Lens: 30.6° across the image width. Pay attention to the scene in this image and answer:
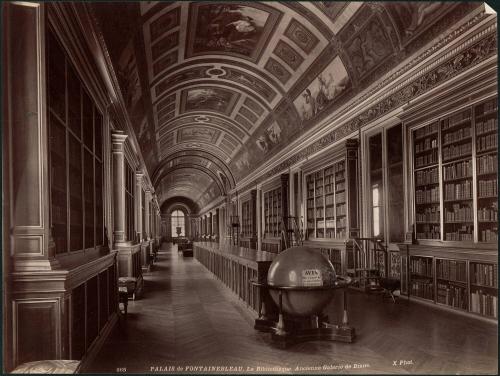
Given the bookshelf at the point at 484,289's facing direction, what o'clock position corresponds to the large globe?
The large globe is roughly at 12 o'clock from the bookshelf.

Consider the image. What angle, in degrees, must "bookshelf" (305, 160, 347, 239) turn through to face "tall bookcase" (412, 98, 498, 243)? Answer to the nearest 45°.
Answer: approximately 45° to its left

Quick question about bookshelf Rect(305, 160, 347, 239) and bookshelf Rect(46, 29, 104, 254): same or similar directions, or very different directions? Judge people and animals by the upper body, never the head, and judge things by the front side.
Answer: very different directions

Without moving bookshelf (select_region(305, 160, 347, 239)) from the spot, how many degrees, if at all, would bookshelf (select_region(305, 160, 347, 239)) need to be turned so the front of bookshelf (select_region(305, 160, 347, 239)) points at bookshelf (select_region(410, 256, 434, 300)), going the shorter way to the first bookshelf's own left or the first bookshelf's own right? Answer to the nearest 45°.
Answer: approximately 45° to the first bookshelf's own left

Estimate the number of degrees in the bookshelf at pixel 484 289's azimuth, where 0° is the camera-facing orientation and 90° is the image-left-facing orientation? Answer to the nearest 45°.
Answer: approximately 45°

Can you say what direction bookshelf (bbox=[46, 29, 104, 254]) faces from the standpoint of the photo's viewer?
facing to the right of the viewer

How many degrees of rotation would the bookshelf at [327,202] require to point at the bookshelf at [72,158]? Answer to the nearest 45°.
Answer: approximately 45° to its left

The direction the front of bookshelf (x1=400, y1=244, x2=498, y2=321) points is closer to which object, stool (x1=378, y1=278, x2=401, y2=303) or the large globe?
the large globe

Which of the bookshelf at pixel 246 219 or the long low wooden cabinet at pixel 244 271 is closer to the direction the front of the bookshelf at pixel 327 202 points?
the long low wooden cabinet

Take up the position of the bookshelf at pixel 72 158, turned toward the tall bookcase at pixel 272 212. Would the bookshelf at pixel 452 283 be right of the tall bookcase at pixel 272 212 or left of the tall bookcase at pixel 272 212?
right
